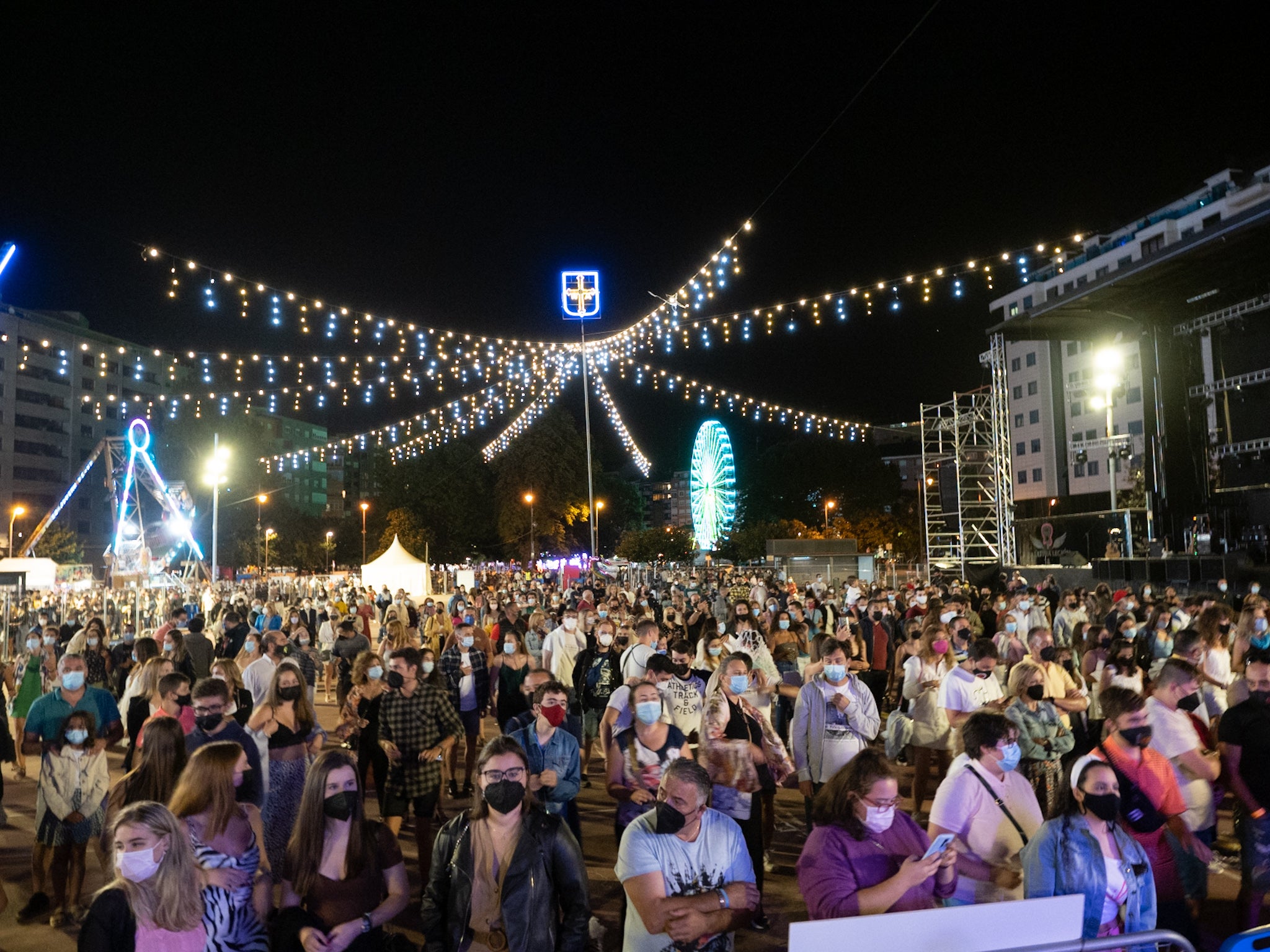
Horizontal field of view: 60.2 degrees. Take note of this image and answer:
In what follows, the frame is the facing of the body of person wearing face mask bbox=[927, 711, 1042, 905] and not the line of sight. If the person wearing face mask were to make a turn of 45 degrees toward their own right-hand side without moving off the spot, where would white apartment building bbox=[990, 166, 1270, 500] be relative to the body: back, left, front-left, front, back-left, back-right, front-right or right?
back

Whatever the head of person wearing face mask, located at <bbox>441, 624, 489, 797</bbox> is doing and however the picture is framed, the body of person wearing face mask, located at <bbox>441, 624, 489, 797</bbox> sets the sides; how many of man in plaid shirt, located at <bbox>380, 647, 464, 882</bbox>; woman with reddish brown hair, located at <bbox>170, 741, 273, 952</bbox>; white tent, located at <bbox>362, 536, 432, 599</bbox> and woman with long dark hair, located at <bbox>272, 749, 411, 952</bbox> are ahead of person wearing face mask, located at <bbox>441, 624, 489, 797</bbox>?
3

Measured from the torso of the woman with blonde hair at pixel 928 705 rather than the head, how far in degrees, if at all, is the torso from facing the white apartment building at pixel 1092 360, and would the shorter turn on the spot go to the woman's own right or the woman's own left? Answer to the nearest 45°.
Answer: approximately 135° to the woman's own left

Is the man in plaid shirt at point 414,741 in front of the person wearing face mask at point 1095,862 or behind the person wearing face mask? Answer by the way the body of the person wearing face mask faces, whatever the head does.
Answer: behind

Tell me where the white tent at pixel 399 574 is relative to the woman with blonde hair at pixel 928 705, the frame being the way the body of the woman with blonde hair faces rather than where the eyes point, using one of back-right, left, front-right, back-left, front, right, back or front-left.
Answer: back

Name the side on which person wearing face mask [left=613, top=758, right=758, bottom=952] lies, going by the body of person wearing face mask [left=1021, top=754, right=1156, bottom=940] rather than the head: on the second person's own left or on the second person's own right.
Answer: on the second person's own right

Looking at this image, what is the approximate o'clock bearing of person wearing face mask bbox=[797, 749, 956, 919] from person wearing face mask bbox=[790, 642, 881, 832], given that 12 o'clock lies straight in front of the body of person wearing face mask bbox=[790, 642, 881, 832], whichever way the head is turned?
person wearing face mask bbox=[797, 749, 956, 919] is roughly at 12 o'clock from person wearing face mask bbox=[790, 642, 881, 832].
